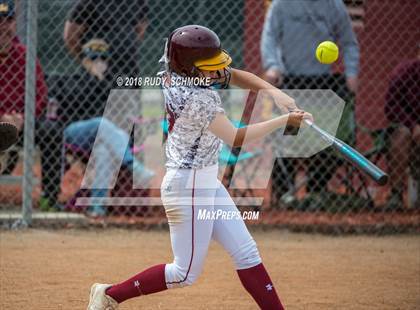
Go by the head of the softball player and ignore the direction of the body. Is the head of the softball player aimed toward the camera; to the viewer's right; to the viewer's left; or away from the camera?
to the viewer's right

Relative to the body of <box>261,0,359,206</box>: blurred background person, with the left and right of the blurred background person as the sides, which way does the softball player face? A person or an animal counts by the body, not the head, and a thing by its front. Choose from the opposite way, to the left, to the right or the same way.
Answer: to the left

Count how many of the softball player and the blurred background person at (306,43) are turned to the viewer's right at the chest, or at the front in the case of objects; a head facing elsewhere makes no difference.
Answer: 1

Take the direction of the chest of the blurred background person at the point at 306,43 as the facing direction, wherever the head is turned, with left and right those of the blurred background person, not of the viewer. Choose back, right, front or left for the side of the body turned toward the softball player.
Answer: front

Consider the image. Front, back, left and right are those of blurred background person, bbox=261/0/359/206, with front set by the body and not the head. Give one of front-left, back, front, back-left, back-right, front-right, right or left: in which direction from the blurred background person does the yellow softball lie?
front

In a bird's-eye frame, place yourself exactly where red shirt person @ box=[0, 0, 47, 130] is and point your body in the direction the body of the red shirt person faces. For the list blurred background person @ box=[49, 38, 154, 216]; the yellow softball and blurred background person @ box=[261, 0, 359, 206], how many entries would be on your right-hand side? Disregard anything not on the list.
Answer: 0

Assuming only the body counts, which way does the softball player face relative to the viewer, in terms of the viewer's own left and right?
facing to the right of the viewer

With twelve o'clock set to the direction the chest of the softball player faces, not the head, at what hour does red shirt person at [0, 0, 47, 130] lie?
The red shirt person is roughly at 8 o'clock from the softball player.

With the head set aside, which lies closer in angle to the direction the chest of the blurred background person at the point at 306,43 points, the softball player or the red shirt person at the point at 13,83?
the softball player

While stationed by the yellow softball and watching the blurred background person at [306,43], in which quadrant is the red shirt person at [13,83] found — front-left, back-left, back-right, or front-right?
front-left

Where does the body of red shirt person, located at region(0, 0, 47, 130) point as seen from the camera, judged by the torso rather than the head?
toward the camera

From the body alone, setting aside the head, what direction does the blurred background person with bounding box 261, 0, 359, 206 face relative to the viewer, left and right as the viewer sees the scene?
facing the viewer

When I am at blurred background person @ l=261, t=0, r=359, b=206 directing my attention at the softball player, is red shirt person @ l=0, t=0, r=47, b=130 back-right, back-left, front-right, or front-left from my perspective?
front-right

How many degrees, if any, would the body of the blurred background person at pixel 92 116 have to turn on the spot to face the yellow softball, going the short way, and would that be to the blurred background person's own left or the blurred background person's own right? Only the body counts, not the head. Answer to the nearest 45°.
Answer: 0° — they already face it

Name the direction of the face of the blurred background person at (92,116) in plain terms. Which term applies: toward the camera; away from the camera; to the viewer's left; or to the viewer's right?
toward the camera

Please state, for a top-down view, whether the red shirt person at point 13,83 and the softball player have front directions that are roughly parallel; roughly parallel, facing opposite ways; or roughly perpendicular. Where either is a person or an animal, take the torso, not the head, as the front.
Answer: roughly perpendicular
